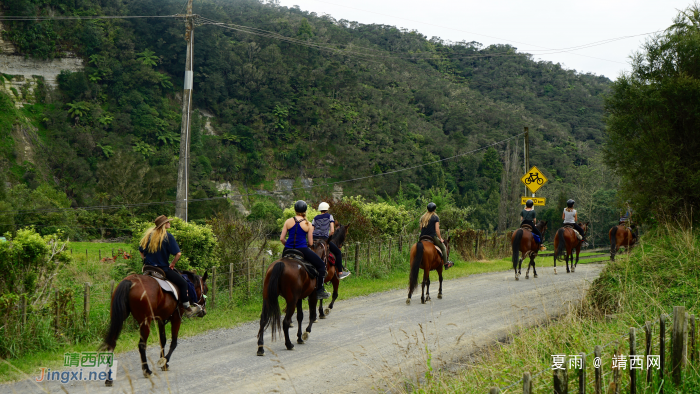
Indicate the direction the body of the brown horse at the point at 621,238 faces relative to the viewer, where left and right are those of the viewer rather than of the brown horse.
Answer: facing away from the viewer and to the right of the viewer

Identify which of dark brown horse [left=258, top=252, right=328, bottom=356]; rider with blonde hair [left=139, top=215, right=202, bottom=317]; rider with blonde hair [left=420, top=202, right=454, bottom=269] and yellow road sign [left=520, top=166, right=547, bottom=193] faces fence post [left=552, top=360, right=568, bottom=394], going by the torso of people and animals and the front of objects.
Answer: the yellow road sign

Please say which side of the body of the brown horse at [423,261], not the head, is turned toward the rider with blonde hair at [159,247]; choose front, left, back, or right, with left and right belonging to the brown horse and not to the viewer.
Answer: back

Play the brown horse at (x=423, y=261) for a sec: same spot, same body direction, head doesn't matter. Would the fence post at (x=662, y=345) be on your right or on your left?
on your right

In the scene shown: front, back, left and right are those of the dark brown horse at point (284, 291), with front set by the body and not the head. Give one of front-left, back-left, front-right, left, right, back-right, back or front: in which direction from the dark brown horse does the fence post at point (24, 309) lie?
back-left

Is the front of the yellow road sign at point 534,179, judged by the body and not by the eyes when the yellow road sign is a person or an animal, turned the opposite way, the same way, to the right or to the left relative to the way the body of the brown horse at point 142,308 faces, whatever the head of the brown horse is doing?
the opposite way

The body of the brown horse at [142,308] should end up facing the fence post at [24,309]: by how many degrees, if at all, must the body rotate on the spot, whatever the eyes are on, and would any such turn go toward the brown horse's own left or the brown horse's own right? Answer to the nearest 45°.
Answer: approximately 90° to the brown horse's own left

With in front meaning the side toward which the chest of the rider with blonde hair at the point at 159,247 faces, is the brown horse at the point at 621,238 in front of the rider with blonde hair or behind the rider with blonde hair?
in front

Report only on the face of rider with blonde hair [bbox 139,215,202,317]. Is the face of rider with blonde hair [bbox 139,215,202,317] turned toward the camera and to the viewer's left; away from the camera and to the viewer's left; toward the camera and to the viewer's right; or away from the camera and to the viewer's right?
away from the camera and to the viewer's right

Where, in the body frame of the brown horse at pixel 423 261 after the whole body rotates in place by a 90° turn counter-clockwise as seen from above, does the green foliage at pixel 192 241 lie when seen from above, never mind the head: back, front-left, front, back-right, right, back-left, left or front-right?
front-left

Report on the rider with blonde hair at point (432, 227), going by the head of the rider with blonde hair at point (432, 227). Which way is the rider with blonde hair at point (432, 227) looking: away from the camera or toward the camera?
away from the camera

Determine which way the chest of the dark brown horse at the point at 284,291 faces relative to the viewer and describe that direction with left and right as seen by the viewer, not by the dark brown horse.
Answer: facing away from the viewer and to the right of the viewer

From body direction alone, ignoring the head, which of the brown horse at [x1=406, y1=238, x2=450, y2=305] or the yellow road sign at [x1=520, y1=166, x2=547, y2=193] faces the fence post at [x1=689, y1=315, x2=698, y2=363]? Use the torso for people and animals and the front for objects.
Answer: the yellow road sign
